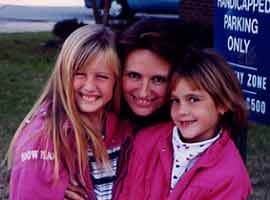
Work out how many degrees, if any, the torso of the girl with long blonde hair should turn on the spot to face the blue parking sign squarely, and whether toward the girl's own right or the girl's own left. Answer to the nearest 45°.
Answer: approximately 90° to the girl's own left

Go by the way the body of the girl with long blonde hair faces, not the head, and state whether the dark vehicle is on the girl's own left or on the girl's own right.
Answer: on the girl's own left

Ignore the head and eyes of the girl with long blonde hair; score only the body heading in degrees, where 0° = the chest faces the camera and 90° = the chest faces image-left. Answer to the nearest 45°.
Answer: approximately 315°
